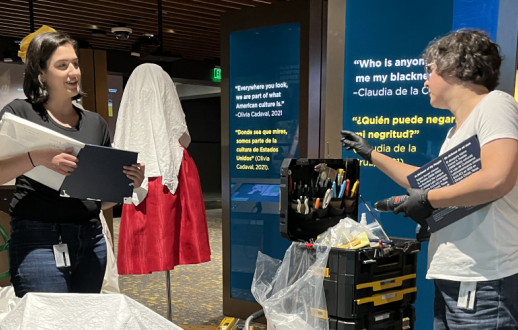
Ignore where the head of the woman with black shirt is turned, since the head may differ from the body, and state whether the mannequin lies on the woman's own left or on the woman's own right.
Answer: on the woman's own left

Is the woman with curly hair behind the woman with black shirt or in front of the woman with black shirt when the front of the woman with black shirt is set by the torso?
in front

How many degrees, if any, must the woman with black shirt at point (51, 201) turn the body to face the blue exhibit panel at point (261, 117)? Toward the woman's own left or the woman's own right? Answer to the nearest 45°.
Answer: approximately 90° to the woman's own left

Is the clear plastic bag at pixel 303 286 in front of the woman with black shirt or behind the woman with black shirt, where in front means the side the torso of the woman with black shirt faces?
in front

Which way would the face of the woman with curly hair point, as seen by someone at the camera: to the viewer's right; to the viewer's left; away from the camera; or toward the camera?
to the viewer's left

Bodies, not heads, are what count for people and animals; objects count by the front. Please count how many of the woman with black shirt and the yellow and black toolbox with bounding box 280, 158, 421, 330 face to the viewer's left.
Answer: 0

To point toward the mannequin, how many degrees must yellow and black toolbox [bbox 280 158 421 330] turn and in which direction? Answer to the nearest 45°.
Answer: approximately 180°

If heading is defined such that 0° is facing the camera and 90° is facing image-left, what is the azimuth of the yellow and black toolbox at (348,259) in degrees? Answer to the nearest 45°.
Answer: approximately 315°

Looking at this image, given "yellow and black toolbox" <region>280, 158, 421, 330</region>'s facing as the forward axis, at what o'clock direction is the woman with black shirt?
The woman with black shirt is roughly at 4 o'clock from the yellow and black toolbox.

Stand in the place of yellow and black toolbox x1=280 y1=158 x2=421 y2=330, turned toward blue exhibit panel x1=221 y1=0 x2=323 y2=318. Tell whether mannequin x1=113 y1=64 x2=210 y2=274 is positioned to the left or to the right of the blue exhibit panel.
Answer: left

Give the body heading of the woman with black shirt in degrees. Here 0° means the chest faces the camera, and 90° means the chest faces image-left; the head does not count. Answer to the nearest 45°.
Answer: approximately 315°
